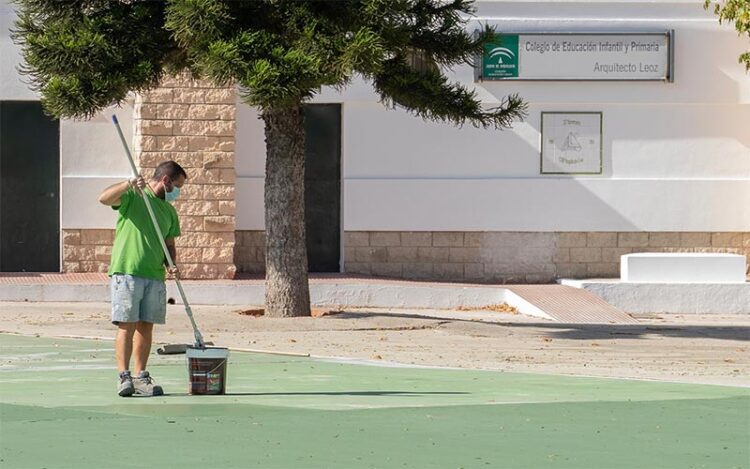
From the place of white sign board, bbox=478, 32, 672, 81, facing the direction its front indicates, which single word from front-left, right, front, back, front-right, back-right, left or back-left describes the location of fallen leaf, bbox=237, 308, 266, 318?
front-right

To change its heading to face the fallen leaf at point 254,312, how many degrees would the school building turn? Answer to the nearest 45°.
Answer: approximately 45° to its right

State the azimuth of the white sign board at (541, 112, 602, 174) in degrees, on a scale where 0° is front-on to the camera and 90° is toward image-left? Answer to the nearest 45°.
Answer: approximately 0°

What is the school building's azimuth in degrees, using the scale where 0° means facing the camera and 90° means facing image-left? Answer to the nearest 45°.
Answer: approximately 0°

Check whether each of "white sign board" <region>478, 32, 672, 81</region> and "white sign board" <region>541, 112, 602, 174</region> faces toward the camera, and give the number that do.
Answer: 2

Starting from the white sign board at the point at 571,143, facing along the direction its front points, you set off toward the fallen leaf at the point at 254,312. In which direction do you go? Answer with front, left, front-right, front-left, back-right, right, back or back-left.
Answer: front-right
